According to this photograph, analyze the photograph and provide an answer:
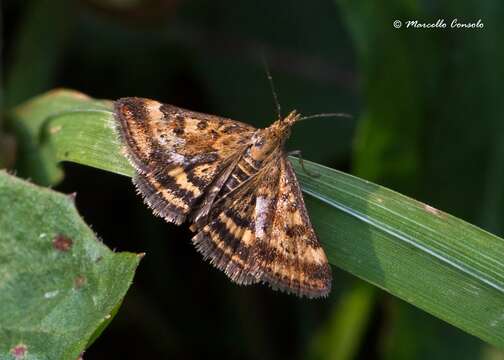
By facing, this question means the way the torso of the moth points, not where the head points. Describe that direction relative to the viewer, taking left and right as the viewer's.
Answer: facing away from the viewer and to the right of the viewer

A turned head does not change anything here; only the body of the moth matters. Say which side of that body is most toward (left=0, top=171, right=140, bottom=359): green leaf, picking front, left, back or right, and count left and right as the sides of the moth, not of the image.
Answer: back
